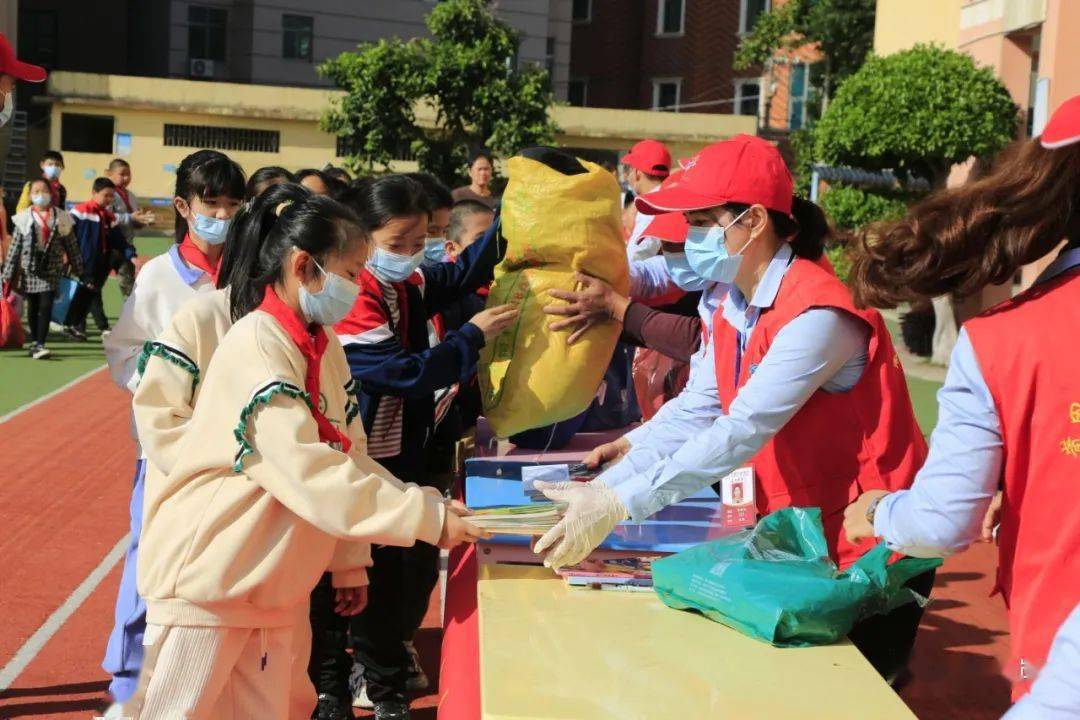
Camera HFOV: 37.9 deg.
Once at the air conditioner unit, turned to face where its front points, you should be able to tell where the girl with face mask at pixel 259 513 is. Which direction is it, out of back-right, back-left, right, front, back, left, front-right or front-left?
front

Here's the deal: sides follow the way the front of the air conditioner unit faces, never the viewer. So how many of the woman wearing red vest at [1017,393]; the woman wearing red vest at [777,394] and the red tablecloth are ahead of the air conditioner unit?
3

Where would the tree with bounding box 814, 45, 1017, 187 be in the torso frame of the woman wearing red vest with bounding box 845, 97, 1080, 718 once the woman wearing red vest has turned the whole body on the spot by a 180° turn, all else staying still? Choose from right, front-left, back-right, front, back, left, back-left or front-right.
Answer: back-left

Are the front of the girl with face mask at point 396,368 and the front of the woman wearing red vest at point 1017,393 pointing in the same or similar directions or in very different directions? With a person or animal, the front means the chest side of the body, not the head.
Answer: very different directions

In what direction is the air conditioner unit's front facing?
toward the camera

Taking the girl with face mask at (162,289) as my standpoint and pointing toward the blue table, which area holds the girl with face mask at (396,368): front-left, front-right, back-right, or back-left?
front-left

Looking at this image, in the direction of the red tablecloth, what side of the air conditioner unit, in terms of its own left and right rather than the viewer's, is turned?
front

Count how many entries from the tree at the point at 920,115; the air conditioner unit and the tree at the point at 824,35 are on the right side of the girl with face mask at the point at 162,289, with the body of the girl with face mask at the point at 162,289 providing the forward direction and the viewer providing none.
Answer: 0

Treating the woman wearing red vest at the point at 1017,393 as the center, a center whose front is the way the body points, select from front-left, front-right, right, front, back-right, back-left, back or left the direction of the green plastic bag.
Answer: front

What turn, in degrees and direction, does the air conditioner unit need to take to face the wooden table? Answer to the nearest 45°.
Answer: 0° — it already faces it

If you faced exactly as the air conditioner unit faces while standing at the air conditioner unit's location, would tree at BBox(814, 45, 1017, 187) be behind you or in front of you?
in front

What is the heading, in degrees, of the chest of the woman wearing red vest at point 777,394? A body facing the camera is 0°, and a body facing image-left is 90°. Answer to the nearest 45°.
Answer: approximately 90°

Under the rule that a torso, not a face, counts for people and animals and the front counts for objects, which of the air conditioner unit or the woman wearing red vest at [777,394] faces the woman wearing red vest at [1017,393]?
the air conditioner unit

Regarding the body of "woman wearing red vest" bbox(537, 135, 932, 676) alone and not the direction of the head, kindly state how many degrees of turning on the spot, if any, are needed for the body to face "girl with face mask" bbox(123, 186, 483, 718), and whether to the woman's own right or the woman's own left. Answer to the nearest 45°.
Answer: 0° — they already face them

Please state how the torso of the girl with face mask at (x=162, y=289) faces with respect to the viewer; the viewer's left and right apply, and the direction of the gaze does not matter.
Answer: facing the viewer and to the right of the viewer

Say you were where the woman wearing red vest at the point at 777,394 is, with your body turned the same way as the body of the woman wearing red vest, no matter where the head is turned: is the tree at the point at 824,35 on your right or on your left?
on your right

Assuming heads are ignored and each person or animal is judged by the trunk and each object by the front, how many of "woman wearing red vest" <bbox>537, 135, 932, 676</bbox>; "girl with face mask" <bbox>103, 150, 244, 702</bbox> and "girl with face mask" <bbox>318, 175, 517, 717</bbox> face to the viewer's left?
1

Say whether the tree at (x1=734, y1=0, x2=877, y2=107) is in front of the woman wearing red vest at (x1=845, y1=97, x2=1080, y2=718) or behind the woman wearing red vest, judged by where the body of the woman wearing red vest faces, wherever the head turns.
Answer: in front

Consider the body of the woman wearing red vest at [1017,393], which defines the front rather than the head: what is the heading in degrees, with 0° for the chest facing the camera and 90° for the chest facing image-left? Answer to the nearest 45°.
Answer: approximately 135°

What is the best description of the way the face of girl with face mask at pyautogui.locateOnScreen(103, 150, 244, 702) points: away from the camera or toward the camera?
toward the camera
